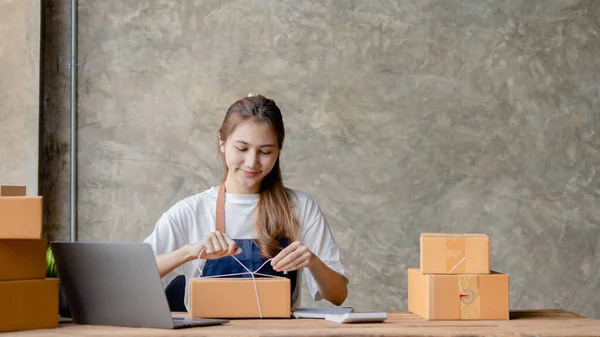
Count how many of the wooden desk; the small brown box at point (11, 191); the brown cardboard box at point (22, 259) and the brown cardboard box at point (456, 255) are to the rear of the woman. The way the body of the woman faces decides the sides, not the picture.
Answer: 0

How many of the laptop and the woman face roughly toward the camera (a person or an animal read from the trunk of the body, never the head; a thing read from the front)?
1

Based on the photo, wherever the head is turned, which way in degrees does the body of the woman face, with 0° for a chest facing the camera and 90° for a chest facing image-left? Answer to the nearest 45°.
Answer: approximately 0°

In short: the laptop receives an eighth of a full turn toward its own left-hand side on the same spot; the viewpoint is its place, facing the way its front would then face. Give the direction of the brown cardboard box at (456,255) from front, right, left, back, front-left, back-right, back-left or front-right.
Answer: right

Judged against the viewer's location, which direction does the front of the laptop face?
facing away from the viewer and to the right of the viewer

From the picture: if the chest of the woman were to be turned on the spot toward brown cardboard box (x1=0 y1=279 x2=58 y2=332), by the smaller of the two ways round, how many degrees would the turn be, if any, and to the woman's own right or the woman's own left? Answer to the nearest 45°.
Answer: approximately 45° to the woman's own right

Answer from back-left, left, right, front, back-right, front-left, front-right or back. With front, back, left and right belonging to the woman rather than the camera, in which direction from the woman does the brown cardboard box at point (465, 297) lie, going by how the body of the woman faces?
front-left

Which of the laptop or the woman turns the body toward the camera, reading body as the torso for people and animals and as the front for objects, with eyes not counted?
the woman

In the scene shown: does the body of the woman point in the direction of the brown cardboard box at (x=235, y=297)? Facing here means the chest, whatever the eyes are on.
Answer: yes

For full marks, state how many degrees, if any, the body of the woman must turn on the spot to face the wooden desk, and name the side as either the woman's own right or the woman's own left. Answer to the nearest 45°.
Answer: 0° — they already face it
